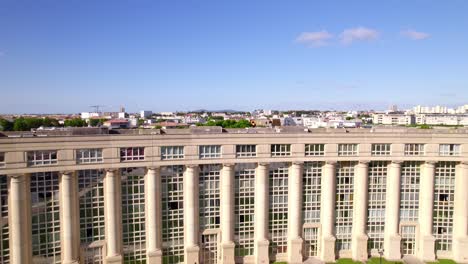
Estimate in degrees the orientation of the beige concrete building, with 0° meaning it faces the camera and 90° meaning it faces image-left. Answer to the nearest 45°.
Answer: approximately 0°
